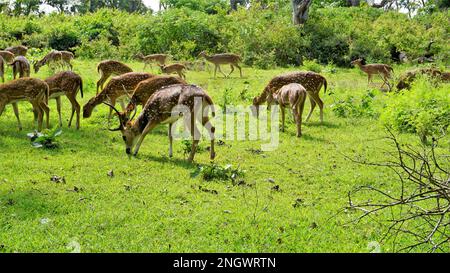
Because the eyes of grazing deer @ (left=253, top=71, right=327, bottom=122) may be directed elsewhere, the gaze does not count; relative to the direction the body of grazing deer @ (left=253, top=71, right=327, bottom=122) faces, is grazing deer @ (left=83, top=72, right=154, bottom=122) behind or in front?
in front

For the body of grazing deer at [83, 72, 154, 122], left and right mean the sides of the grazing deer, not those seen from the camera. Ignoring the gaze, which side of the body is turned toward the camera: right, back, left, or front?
left

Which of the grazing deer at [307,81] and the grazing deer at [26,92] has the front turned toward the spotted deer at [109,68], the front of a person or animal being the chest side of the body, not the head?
the grazing deer at [307,81]

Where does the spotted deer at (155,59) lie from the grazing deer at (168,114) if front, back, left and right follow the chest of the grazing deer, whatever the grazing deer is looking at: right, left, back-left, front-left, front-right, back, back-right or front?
right

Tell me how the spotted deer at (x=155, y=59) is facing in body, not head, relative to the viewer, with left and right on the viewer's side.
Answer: facing to the left of the viewer

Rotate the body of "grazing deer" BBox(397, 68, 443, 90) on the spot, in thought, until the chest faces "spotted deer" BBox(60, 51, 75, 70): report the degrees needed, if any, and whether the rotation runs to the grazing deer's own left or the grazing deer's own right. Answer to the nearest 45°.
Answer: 0° — it already faces it

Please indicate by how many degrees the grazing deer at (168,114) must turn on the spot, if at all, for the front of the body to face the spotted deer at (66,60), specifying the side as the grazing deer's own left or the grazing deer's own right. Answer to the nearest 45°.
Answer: approximately 90° to the grazing deer's own right

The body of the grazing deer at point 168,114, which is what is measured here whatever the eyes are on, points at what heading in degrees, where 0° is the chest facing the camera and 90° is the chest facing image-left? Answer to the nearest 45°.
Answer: approximately 90°
